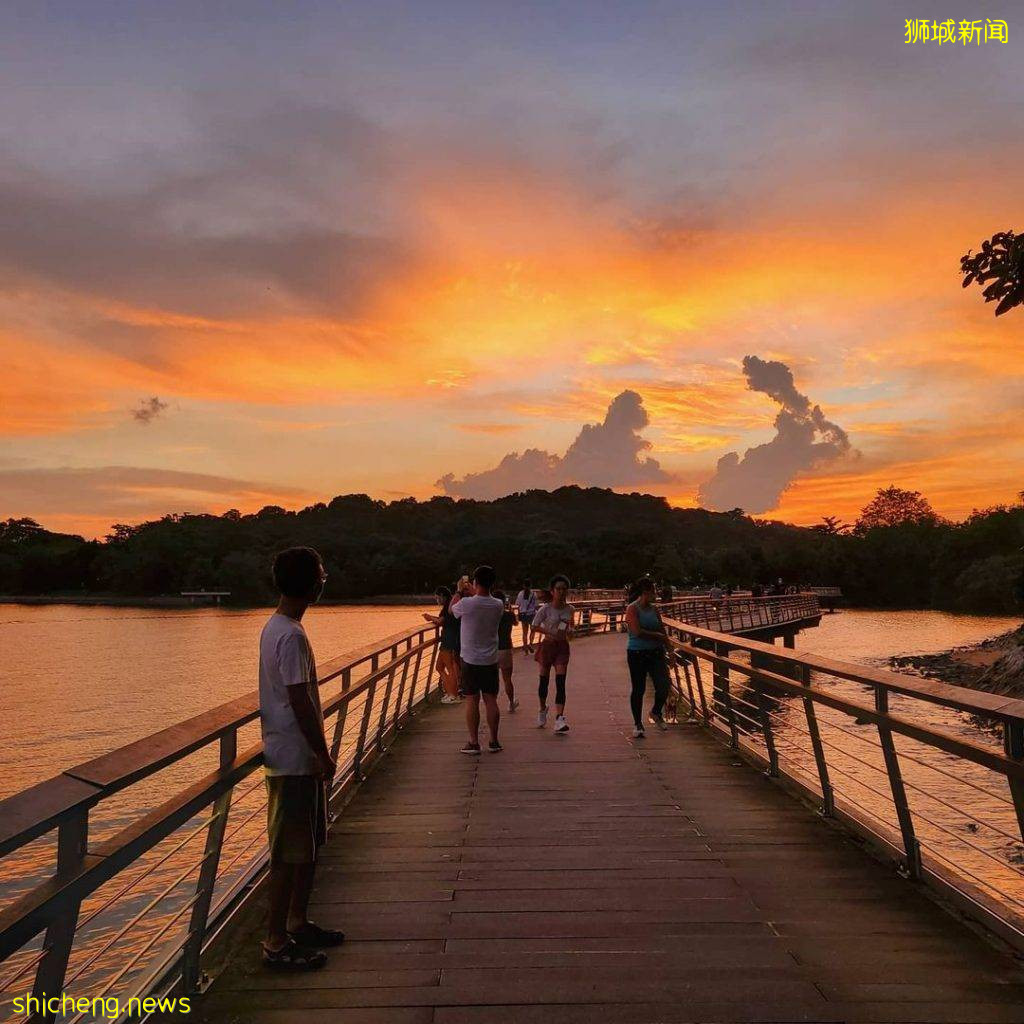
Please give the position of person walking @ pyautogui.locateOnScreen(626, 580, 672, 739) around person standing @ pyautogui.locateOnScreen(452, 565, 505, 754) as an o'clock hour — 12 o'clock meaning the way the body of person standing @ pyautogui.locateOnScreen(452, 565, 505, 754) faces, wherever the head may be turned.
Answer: person walking @ pyautogui.locateOnScreen(626, 580, 672, 739) is roughly at 2 o'clock from person standing @ pyautogui.locateOnScreen(452, 565, 505, 754).

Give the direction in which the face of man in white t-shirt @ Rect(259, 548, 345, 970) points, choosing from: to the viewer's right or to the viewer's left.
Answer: to the viewer's right

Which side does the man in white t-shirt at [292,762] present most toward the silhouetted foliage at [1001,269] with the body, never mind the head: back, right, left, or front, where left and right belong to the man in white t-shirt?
front

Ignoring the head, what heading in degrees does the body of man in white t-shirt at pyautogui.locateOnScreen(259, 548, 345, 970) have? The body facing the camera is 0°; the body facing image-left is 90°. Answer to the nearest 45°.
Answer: approximately 270°

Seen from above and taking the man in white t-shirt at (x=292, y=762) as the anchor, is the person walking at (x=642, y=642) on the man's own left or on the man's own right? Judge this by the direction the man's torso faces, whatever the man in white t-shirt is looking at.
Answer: on the man's own left

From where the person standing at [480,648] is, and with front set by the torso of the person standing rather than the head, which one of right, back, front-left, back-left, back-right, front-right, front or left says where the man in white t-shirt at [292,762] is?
back

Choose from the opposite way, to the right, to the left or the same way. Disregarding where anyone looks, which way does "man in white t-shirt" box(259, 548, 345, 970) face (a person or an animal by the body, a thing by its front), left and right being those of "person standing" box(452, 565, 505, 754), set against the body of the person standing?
to the right

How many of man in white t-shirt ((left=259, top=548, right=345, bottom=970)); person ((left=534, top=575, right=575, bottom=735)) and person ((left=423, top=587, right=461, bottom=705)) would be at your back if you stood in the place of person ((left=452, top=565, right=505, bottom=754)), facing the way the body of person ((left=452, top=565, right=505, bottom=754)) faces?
1

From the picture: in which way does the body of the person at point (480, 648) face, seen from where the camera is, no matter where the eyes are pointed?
away from the camera

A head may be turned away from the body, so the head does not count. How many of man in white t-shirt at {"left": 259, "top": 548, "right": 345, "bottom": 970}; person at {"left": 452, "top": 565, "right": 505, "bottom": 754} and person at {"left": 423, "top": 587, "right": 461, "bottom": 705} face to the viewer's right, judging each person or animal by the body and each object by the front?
1
